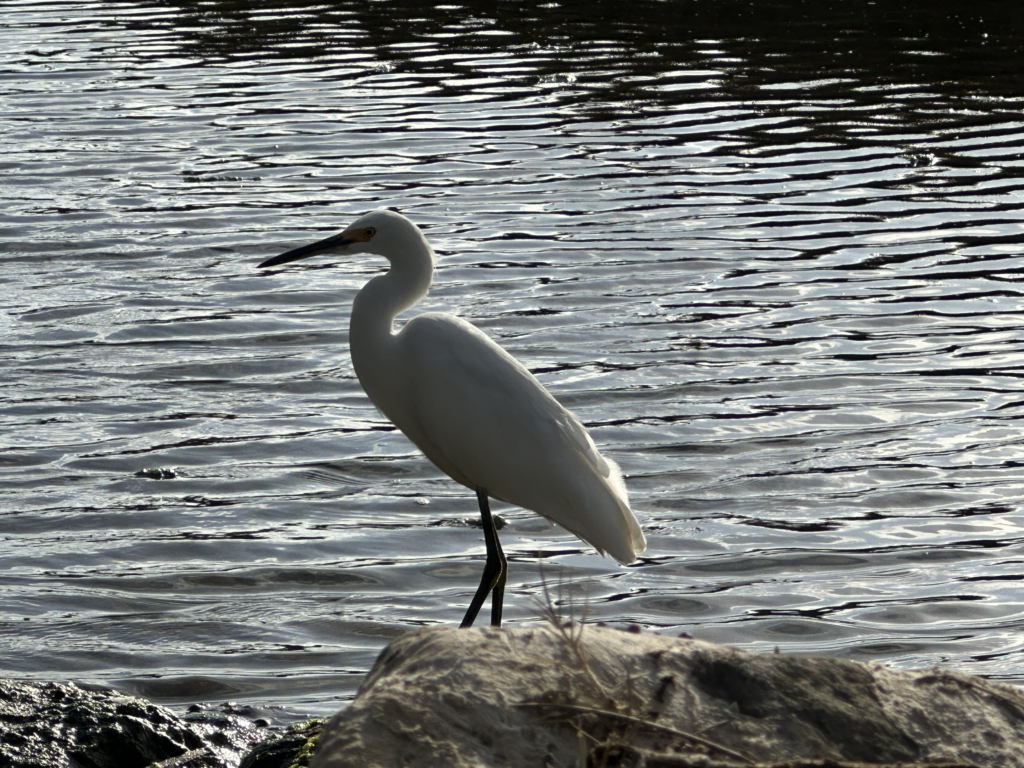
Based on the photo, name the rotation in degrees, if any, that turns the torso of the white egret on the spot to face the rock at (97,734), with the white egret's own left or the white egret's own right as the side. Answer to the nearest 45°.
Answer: approximately 45° to the white egret's own left

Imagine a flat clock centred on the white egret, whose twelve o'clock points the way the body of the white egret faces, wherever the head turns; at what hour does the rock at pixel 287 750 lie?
The rock is roughly at 10 o'clock from the white egret.

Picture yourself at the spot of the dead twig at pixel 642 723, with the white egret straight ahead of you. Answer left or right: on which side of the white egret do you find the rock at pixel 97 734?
left

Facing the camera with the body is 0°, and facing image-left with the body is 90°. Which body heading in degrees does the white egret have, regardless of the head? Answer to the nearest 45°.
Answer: approximately 90°

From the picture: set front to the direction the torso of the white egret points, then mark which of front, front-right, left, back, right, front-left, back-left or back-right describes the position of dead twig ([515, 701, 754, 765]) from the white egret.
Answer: left

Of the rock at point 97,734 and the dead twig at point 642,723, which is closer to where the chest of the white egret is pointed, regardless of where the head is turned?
the rock
